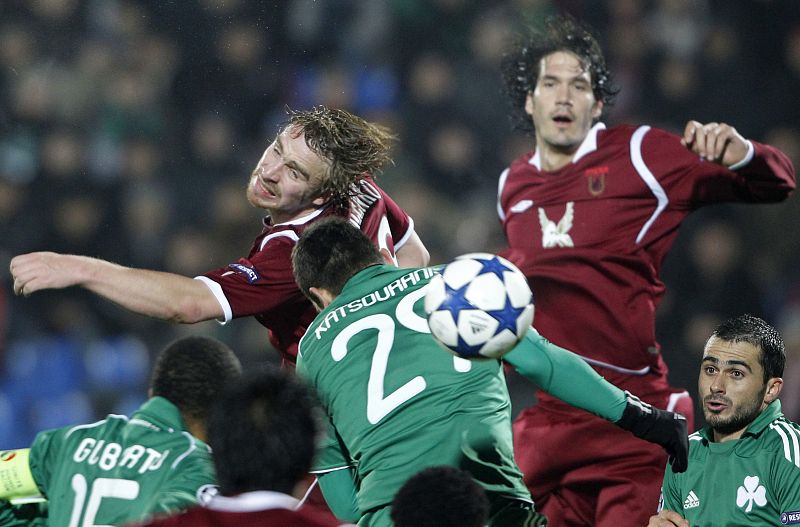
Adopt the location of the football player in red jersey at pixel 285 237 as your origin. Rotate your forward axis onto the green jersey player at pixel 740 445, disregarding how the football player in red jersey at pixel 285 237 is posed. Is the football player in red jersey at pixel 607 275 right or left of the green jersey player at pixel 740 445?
left

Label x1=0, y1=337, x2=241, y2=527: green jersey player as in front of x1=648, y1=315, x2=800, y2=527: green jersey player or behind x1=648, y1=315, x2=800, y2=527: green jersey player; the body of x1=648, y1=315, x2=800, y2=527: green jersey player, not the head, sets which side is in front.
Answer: in front

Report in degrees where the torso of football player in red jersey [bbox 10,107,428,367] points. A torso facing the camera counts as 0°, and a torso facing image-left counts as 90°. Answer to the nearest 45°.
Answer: approximately 45°

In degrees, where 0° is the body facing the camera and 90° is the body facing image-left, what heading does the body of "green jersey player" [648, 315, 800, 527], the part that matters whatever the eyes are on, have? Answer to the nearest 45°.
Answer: approximately 45°

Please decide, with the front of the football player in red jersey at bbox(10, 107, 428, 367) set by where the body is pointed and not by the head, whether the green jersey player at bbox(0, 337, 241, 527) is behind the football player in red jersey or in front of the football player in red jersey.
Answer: in front

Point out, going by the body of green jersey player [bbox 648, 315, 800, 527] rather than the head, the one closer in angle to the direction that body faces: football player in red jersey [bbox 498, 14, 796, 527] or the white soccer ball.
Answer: the white soccer ball
